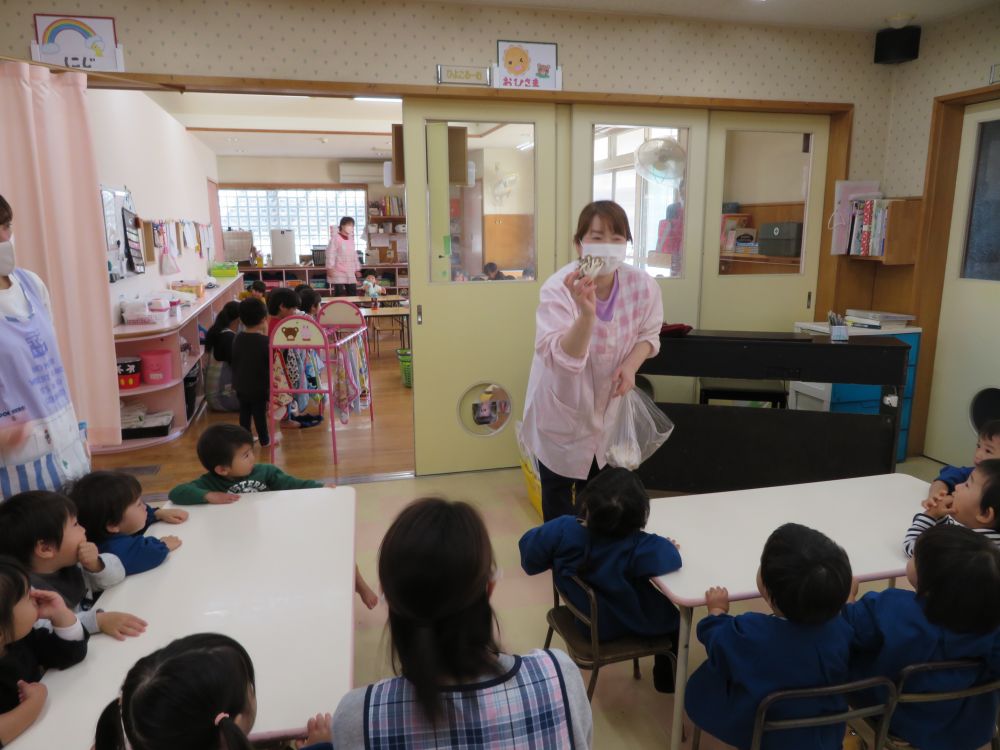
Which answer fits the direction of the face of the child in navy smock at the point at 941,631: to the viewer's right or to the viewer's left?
to the viewer's left

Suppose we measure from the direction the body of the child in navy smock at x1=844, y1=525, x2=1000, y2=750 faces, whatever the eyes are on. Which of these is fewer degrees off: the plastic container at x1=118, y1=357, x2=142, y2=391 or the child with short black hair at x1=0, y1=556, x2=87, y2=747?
the plastic container

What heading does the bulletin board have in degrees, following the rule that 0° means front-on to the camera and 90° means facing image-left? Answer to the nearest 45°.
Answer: approximately 315°

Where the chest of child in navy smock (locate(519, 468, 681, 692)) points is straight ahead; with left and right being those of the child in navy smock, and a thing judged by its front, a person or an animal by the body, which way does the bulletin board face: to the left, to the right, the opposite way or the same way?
to the right

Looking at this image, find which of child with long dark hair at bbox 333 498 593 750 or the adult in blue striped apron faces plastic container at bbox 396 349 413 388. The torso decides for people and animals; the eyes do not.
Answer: the child with long dark hair

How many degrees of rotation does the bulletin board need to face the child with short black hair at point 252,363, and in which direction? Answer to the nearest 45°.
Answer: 0° — it already faces them

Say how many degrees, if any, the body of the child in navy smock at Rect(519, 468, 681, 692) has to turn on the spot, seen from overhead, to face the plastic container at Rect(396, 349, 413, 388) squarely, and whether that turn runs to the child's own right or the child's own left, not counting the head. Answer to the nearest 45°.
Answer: approximately 45° to the child's own left

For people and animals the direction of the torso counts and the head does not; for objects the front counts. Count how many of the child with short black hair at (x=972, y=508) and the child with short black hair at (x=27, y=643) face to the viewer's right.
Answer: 1

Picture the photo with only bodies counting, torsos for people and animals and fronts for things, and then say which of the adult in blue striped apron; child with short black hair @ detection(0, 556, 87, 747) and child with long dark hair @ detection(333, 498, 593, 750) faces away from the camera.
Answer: child with long dark hair @ detection(333, 498, 593, 750)

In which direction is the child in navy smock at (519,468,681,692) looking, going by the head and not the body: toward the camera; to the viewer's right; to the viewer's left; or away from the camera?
away from the camera

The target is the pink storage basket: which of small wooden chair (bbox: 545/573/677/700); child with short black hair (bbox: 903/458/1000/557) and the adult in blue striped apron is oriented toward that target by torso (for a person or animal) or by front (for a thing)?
the child with short black hair

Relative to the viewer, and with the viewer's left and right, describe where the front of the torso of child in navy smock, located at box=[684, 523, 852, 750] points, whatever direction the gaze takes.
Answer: facing away from the viewer and to the left of the viewer

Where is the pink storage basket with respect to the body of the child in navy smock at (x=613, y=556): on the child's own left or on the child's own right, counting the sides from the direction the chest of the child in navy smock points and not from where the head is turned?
on the child's own left

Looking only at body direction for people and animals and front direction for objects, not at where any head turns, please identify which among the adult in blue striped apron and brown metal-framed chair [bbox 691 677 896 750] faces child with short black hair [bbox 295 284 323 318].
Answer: the brown metal-framed chair

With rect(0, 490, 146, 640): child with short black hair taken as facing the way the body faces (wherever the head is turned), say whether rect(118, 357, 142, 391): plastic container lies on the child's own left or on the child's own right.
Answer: on the child's own left
